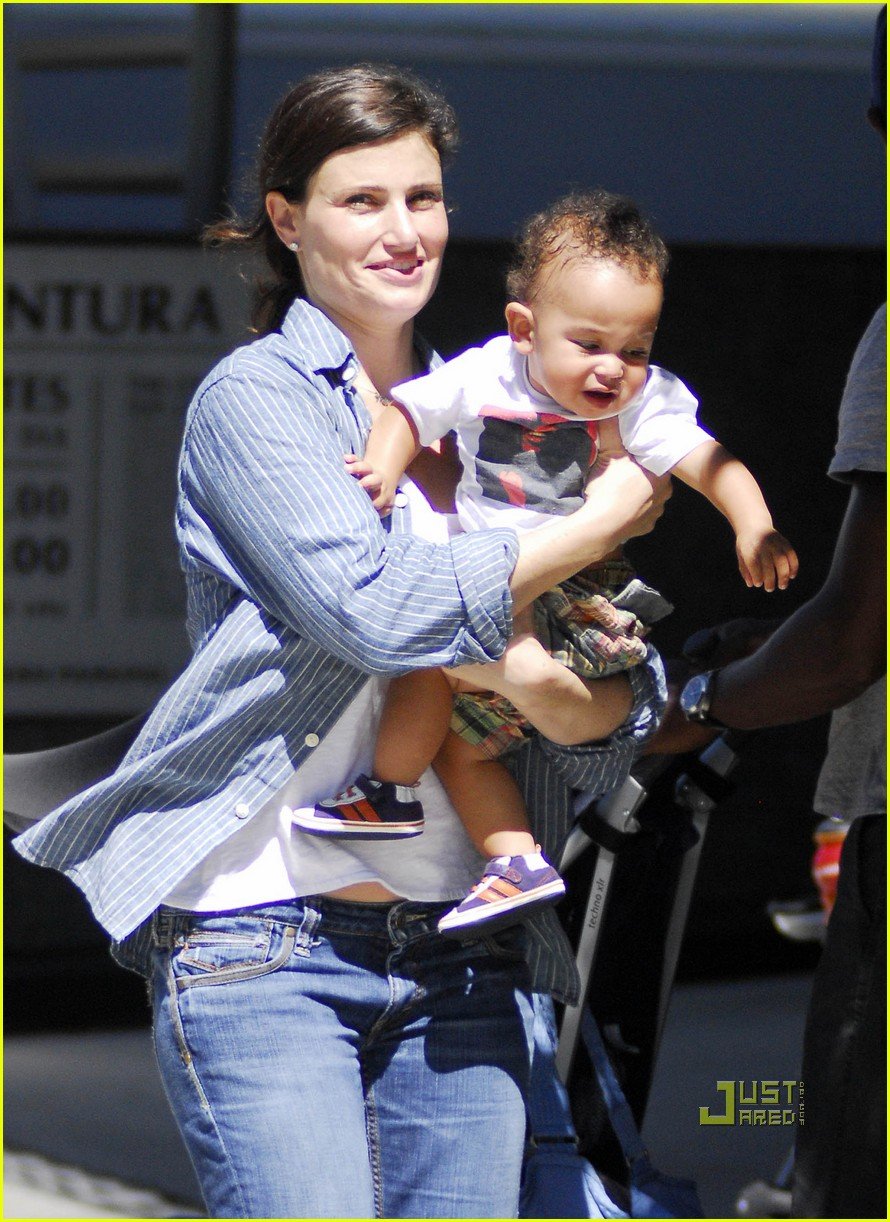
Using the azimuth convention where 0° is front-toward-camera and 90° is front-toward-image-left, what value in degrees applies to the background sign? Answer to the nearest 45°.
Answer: approximately 0°
